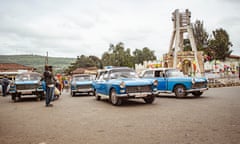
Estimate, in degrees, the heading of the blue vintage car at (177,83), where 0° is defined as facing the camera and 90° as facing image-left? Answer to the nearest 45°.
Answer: approximately 315°

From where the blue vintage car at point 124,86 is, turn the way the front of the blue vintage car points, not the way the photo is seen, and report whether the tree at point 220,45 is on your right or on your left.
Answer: on your left

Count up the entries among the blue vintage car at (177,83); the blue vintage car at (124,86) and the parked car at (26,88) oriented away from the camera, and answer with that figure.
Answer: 0

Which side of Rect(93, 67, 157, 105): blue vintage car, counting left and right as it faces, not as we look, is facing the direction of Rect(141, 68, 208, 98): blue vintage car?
left

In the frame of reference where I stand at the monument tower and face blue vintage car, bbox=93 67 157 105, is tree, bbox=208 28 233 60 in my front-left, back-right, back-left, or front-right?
back-left

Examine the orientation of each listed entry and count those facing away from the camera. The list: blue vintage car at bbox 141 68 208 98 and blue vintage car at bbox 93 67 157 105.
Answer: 0

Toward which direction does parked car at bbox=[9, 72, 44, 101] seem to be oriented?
toward the camera

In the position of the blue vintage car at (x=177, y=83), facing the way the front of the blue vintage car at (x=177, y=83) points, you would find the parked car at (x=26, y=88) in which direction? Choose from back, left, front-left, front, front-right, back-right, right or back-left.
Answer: back-right
